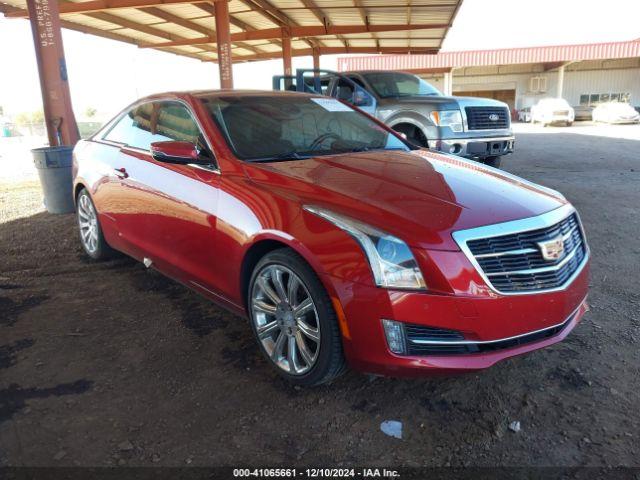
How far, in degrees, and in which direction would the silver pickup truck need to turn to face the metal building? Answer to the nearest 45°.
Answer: approximately 135° to its left

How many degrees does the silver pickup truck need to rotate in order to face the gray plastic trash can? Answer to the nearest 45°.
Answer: approximately 90° to its right

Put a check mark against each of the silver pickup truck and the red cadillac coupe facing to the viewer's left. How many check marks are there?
0

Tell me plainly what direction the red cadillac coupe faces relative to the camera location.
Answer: facing the viewer and to the right of the viewer

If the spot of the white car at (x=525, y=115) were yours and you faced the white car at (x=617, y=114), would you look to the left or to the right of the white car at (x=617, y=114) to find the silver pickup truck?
right

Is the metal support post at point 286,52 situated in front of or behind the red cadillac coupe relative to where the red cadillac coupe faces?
behind

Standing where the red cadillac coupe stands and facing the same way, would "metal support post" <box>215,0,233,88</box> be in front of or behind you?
behind

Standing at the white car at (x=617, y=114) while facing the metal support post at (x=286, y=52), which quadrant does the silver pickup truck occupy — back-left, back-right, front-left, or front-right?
front-left
